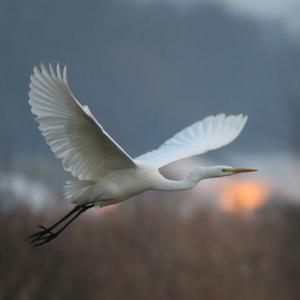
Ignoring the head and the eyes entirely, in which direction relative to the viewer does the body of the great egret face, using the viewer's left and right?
facing to the right of the viewer
